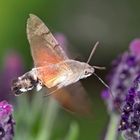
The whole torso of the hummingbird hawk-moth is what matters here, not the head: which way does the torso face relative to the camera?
to the viewer's right

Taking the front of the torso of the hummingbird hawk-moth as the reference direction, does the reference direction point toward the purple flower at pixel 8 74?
no

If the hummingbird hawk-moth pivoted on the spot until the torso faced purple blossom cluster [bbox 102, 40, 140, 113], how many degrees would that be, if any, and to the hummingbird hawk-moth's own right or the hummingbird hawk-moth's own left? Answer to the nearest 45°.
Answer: approximately 45° to the hummingbird hawk-moth's own left

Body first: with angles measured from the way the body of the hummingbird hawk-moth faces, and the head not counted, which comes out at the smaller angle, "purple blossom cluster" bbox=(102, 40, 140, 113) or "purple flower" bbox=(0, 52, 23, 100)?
the purple blossom cluster
